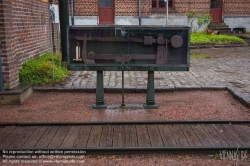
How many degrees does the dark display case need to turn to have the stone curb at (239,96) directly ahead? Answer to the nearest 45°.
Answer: approximately 90° to its left

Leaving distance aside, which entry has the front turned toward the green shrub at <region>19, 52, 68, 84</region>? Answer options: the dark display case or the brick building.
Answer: the brick building

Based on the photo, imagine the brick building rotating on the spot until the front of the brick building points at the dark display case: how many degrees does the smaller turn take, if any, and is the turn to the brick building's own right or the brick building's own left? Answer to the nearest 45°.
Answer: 0° — it already faces it

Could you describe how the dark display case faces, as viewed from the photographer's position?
facing the viewer

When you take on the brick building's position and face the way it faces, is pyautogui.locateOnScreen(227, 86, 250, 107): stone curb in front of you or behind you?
in front

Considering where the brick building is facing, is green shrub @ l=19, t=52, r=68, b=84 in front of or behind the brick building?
in front

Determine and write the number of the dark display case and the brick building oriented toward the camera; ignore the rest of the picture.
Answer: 2

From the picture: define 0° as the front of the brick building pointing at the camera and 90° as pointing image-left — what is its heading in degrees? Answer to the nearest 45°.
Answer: approximately 0°

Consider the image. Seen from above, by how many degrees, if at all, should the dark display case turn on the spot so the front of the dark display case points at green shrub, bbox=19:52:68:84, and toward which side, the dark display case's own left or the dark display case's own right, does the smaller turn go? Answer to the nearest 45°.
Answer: approximately 135° to the dark display case's own right
